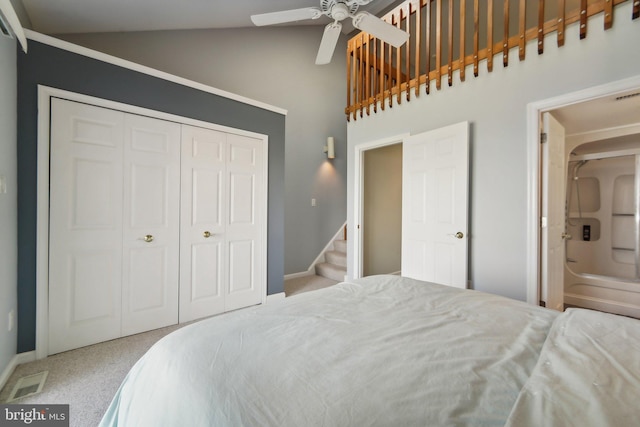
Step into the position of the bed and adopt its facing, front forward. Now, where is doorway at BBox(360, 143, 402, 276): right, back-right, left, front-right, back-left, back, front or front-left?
front-right

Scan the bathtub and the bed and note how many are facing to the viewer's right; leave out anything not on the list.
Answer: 0

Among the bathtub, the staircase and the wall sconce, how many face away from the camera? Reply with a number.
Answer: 0

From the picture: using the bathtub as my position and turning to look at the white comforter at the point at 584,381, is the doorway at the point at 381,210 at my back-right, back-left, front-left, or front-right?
front-right

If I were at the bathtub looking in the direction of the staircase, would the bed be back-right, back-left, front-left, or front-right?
front-left

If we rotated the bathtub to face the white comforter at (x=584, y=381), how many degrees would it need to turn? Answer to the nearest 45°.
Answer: approximately 45° to its left

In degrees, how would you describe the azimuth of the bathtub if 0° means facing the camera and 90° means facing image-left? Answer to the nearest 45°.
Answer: approximately 45°

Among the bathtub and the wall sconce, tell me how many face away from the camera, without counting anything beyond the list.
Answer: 0

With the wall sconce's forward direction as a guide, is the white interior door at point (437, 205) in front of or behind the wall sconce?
in front

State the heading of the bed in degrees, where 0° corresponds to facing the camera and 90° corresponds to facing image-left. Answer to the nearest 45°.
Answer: approximately 135°

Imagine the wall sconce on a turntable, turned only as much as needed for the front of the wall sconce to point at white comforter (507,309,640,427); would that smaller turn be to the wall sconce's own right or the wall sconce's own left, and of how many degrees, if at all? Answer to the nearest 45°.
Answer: approximately 45° to the wall sconce's own right
